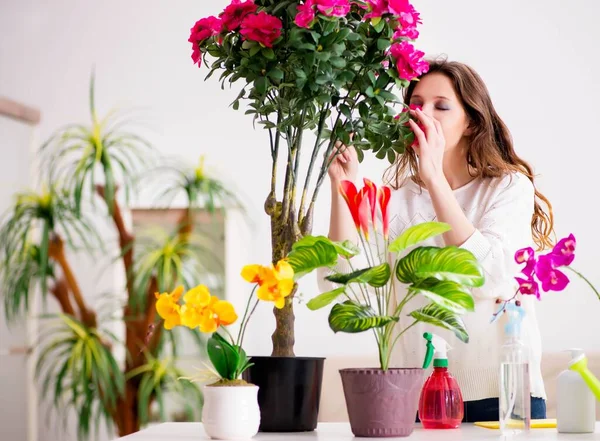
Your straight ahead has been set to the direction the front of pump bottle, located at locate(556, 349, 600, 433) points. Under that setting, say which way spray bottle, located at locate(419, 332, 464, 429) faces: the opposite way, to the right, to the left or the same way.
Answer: the opposite way

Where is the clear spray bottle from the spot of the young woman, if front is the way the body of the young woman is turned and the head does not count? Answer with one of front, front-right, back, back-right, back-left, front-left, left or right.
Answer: front-left

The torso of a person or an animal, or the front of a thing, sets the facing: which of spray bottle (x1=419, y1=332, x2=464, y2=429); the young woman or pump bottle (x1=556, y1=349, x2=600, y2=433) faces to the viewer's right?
pump bottle (x1=556, y1=349, x2=600, y2=433)

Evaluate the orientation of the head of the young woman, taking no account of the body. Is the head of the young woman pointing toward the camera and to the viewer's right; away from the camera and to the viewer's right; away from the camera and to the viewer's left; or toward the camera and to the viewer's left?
toward the camera and to the viewer's left

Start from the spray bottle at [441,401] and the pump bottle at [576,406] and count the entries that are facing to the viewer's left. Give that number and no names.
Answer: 1

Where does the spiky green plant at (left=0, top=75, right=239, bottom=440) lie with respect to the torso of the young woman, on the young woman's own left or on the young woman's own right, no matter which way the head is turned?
on the young woman's own right

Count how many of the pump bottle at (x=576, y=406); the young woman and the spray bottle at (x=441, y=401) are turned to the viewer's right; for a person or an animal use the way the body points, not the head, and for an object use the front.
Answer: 1

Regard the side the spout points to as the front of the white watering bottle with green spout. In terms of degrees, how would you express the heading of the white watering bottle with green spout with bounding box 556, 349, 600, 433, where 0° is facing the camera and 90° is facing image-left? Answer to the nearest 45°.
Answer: approximately 270°

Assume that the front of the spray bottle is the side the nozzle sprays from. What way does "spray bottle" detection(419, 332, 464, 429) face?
to the viewer's left

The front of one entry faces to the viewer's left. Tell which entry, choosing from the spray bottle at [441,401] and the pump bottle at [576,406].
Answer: the spray bottle at [441,401]
